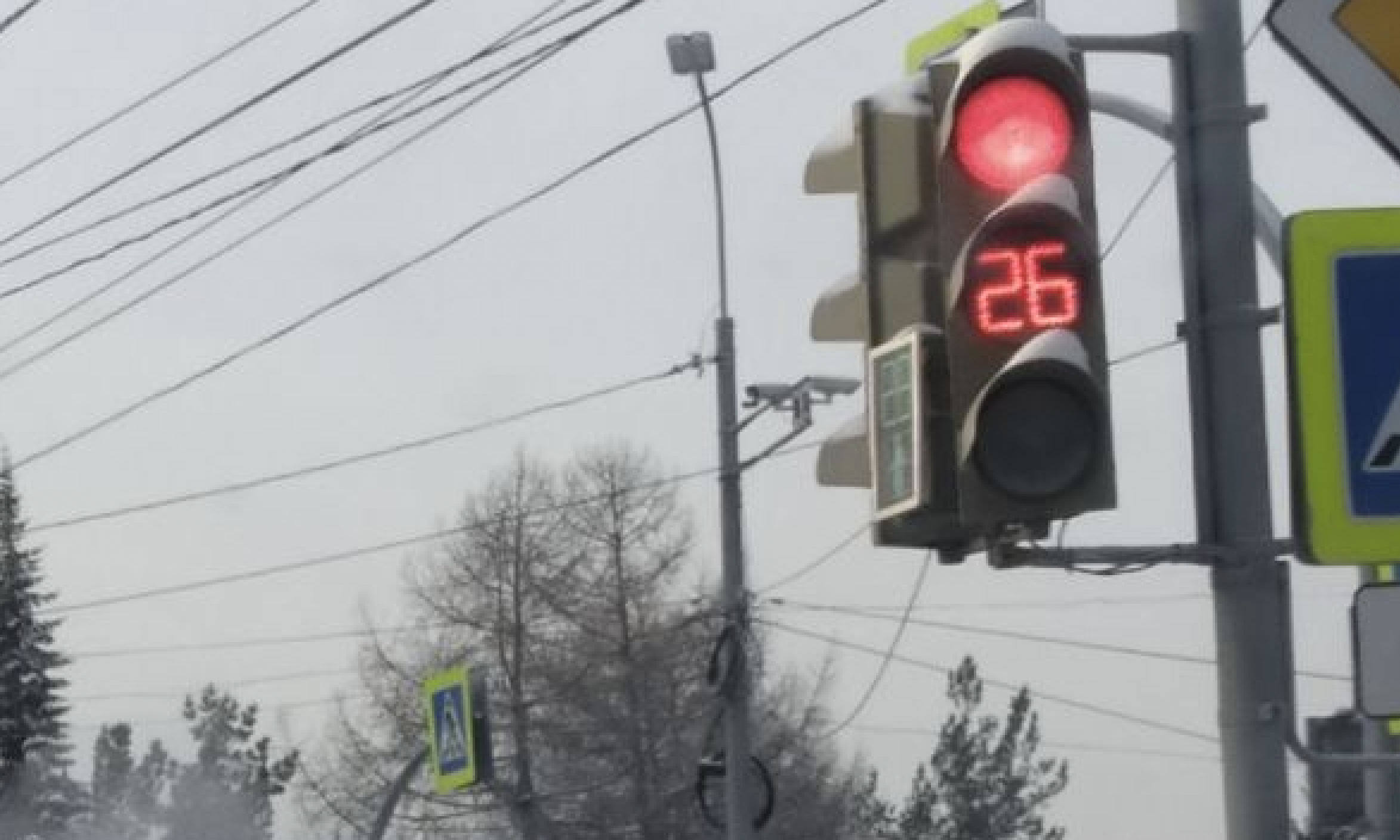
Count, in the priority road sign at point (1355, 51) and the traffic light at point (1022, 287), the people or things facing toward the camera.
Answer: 2

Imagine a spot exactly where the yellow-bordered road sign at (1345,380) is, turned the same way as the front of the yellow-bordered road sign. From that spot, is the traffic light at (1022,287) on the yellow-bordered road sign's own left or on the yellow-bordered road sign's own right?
on the yellow-bordered road sign's own right

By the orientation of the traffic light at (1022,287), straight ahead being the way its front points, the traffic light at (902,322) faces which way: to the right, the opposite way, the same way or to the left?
to the right

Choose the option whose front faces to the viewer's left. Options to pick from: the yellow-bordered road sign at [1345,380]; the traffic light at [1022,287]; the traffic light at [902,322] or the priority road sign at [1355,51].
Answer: the traffic light at [902,322]

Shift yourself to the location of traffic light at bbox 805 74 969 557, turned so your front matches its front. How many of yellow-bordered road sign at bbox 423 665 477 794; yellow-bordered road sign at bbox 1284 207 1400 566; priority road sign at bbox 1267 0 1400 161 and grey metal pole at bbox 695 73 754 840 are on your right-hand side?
2

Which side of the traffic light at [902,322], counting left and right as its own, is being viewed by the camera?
left

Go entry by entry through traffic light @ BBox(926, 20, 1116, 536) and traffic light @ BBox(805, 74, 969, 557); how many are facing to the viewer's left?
1

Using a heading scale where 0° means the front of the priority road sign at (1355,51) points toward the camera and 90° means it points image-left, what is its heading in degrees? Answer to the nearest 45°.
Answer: approximately 0°

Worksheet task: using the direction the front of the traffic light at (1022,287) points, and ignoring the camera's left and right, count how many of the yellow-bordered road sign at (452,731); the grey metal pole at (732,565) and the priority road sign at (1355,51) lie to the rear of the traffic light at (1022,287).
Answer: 2

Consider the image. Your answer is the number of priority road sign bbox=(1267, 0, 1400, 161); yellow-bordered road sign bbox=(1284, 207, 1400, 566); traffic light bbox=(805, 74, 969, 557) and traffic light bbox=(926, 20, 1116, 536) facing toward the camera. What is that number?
3
